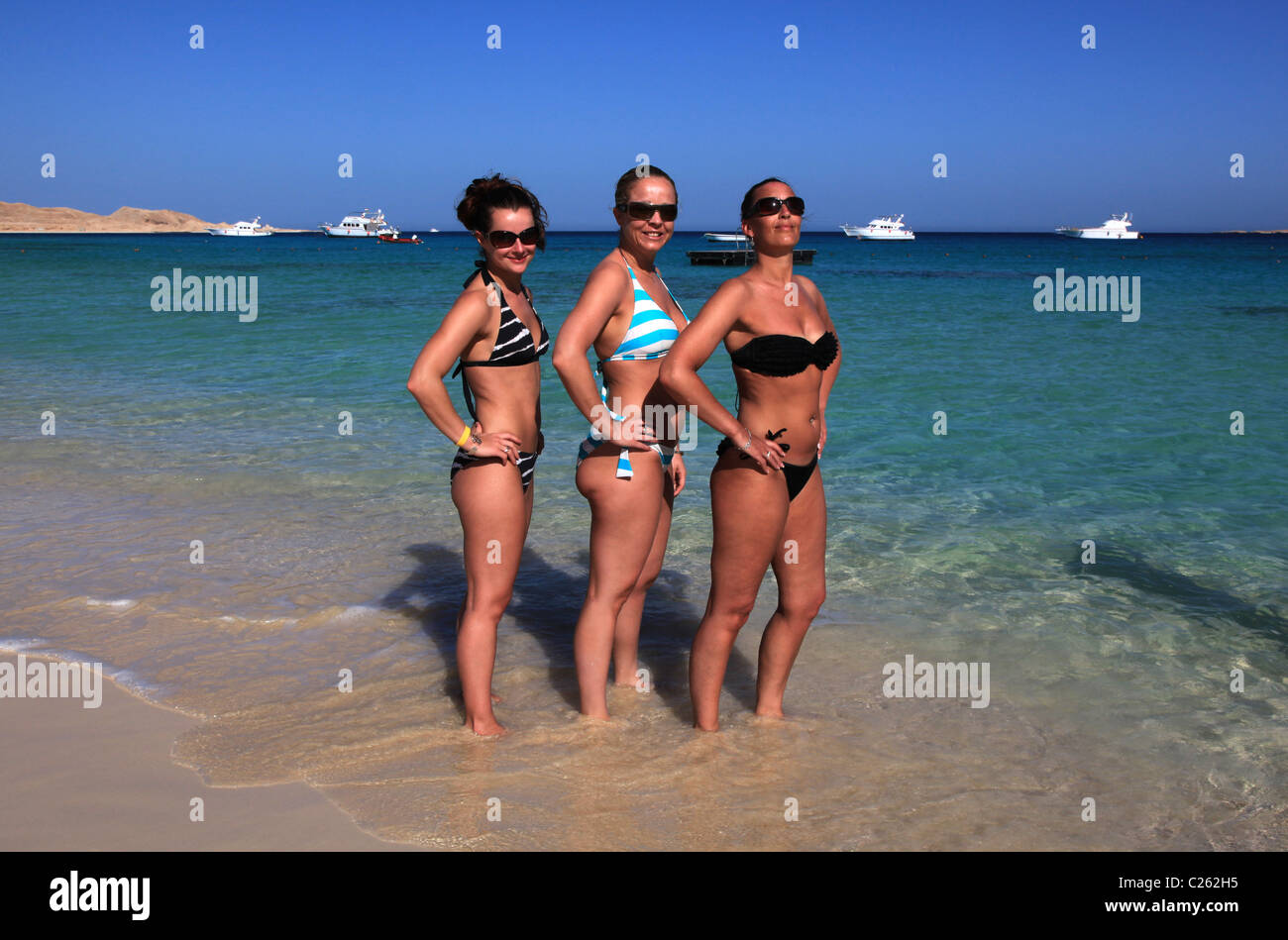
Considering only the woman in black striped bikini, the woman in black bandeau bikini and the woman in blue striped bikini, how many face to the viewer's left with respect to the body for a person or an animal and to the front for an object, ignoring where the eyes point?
0

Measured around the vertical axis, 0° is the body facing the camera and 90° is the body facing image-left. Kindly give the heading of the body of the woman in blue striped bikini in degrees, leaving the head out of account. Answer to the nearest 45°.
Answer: approximately 270°

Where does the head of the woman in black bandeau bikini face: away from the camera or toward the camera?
toward the camera

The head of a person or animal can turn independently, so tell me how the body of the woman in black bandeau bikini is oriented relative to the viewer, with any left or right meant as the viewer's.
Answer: facing the viewer and to the right of the viewer
